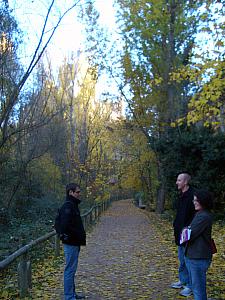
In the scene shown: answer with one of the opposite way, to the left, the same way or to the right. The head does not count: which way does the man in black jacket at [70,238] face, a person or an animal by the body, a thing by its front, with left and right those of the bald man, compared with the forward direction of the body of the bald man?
the opposite way

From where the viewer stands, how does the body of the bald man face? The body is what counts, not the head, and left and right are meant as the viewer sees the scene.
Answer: facing to the left of the viewer

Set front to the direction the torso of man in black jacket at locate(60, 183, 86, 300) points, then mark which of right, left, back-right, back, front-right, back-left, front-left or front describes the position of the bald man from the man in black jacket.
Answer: front

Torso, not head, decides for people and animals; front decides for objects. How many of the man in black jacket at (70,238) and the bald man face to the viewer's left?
1

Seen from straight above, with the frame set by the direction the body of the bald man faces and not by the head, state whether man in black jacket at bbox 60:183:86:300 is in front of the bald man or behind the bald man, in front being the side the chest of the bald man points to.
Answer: in front

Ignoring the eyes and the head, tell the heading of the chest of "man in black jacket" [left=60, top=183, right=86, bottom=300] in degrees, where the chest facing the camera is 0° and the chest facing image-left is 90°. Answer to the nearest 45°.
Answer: approximately 270°
